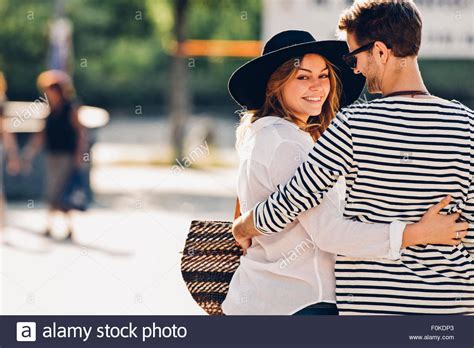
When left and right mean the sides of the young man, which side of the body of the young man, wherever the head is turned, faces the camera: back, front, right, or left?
back

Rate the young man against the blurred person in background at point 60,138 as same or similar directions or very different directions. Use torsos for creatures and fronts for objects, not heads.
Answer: very different directions

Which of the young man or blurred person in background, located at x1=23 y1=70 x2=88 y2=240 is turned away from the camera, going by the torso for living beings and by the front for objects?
the young man

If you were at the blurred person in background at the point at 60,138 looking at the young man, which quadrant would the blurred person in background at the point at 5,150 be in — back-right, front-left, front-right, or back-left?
back-right

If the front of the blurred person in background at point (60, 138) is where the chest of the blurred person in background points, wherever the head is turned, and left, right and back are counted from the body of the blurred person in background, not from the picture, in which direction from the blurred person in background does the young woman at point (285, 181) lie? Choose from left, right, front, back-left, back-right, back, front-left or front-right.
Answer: front-left

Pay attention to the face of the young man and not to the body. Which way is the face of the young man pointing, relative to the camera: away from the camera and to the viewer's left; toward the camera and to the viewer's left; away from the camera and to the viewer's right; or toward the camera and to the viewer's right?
away from the camera and to the viewer's left

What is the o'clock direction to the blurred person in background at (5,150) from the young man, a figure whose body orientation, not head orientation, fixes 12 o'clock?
The blurred person in background is roughly at 11 o'clock from the young man.

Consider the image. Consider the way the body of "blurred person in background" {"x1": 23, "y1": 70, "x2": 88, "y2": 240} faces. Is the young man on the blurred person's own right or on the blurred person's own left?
on the blurred person's own left
